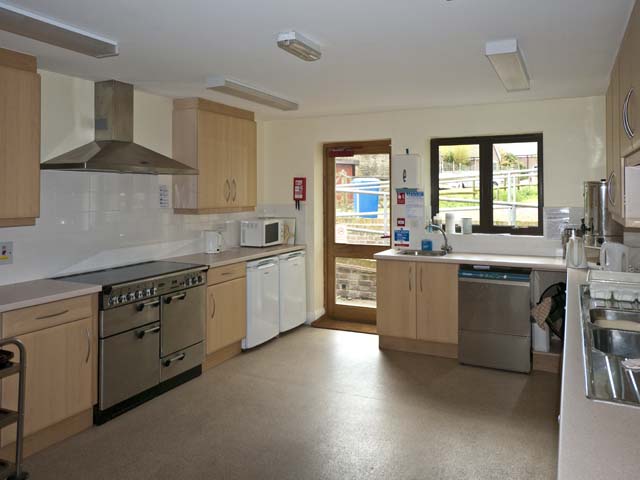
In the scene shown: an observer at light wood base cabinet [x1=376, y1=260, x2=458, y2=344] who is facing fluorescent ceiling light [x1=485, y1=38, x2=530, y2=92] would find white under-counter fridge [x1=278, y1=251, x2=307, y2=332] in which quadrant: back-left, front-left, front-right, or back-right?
back-right

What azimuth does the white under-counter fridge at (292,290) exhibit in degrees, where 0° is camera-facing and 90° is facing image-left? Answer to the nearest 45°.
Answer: approximately 315°

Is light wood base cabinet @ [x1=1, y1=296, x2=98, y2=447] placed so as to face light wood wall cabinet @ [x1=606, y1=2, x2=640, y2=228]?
yes

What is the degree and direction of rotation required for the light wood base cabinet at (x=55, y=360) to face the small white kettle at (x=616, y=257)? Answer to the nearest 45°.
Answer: approximately 45° to its left

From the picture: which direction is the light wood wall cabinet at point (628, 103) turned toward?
to the viewer's left

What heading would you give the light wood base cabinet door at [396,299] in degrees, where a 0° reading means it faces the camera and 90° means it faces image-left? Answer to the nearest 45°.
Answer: approximately 0°

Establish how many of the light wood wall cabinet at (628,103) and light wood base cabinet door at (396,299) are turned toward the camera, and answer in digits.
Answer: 1

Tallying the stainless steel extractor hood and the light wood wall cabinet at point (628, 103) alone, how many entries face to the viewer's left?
1
